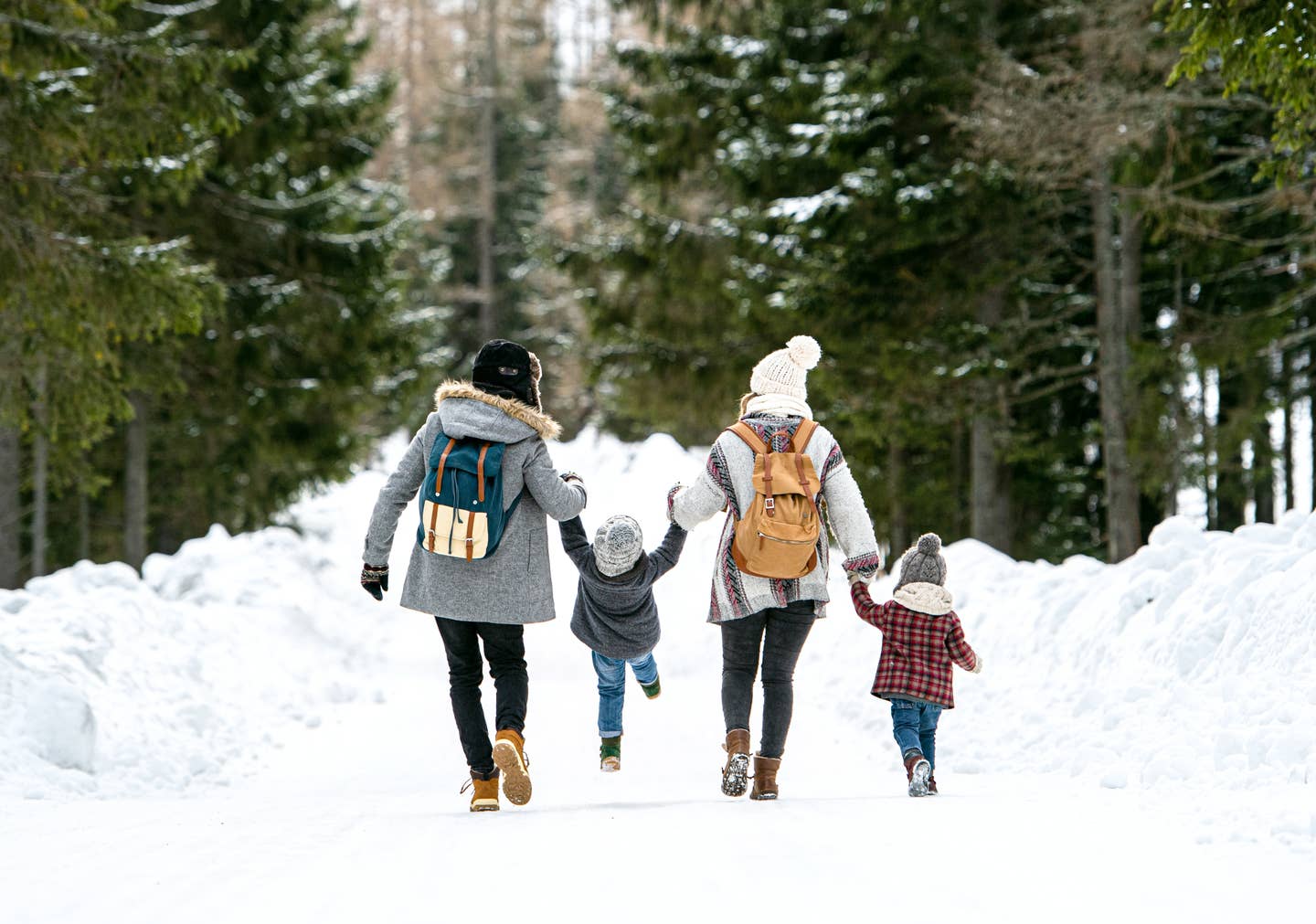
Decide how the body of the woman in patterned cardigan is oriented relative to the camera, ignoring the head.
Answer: away from the camera

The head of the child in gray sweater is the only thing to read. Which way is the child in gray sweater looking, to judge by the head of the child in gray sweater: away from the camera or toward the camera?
away from the camera

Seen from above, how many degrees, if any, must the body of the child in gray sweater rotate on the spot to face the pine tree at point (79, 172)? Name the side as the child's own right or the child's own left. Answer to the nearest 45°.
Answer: approximately 45° to the child's own left

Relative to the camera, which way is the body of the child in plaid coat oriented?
away from the camera

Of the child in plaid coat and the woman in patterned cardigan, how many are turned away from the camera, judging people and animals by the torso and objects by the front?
2

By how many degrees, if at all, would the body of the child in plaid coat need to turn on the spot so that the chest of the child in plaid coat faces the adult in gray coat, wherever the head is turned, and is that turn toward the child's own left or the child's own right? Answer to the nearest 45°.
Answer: approximately 135° to the child's own left

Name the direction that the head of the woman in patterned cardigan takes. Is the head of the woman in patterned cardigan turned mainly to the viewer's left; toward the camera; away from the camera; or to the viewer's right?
away from the camera

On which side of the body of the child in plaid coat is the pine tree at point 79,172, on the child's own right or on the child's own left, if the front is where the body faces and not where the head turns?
on the child's own left

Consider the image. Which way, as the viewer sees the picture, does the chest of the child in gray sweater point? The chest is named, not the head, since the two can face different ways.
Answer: away from the camera

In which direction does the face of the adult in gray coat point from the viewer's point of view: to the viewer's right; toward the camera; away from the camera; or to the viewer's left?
away from the camera

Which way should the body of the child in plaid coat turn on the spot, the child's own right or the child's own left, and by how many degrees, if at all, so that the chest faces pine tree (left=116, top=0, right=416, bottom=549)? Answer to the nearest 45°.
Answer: approximately 45° to the child's own left
